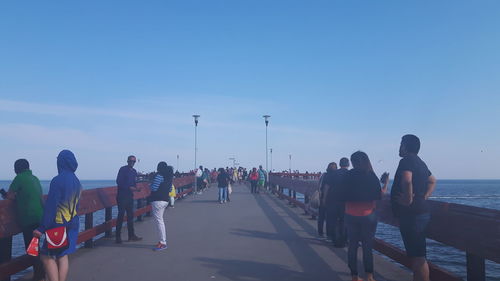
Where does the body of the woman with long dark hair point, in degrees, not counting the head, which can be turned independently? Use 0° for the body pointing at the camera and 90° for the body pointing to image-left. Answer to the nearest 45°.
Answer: approximately 180°

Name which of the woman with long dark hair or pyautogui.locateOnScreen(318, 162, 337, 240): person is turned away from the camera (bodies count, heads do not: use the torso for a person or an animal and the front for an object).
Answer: the woman with long dark hair

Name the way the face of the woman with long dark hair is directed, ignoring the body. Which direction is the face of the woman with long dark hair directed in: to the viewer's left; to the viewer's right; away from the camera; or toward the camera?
away from the camera

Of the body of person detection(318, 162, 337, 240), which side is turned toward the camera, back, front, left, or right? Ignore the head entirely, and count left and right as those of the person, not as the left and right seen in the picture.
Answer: right

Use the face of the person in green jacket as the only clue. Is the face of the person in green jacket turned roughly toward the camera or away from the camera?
away from the camera

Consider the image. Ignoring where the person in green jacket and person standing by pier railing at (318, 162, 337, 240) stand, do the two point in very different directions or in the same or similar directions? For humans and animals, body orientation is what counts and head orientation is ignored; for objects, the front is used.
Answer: very different directions

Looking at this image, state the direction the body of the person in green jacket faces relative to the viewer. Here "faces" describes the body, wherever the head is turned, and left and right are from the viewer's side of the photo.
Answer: facing away from the viewer and to the left of the viewer

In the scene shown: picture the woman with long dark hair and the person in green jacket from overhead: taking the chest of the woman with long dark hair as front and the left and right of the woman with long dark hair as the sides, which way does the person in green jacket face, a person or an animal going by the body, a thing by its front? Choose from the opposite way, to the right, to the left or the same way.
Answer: to the left
